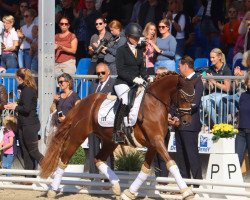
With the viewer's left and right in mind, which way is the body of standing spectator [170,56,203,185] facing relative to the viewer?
facing to the left of the viewer

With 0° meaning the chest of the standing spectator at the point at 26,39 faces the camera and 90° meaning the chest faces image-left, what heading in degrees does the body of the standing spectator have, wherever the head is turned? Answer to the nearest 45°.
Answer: approximately 45°

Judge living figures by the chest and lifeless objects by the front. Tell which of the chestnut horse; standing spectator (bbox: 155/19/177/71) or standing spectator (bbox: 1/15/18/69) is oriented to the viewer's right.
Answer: the chestnut horse

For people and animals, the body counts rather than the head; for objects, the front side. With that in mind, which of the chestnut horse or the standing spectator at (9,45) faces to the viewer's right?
the chestnut horse

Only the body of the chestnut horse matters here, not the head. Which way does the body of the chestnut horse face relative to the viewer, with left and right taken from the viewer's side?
facing to the right of the viewer

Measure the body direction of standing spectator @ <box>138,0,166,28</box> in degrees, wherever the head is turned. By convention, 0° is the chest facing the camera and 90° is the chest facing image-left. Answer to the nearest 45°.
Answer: approximately 0°
